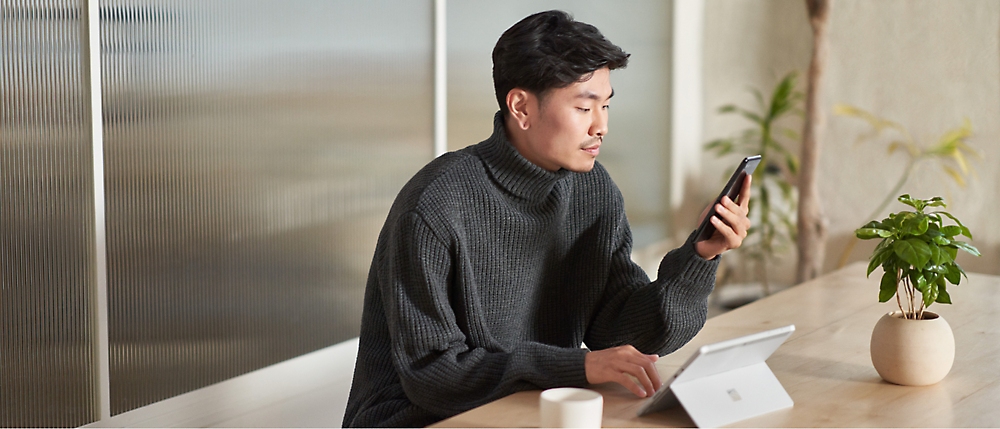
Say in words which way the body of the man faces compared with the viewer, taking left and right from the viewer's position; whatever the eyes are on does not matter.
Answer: facing the viewer and to the right of the viewer

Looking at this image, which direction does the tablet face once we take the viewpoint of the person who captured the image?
facing away from the viewer and to the left of the viewer

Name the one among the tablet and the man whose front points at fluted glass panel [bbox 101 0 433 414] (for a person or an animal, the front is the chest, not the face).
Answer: the tablet

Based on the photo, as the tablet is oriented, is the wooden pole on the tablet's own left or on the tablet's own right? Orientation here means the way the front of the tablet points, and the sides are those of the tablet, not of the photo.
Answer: on the tablet's own right

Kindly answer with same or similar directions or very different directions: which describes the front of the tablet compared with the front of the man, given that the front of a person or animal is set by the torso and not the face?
very different directions

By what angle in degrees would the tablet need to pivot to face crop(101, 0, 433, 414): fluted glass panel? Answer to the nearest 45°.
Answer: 0° — it already faces it

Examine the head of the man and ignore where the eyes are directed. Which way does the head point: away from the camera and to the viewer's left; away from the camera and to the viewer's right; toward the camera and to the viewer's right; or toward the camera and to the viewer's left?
toward the camera and to the viewer's right
